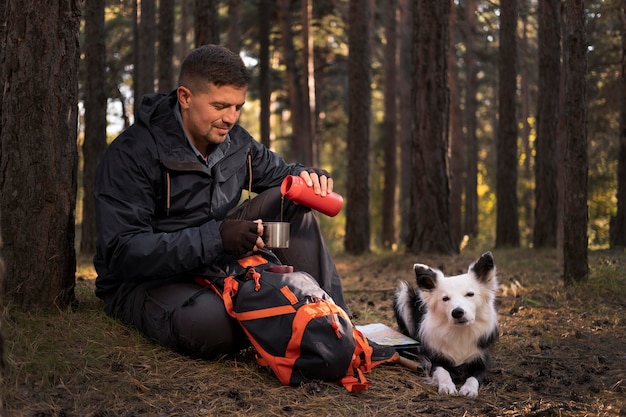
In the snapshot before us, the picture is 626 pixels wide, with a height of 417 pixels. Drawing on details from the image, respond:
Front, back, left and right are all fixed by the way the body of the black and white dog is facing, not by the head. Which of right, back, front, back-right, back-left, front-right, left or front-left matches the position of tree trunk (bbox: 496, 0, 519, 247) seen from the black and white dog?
back

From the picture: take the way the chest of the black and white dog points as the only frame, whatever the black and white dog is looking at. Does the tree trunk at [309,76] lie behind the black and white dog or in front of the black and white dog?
behind

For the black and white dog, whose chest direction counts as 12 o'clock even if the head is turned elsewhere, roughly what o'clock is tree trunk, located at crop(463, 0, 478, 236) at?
The tree trunk is roughly at 6 o'clock from the black and white dog.

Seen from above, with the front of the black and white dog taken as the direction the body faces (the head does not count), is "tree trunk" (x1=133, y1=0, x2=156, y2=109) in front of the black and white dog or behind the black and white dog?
behind

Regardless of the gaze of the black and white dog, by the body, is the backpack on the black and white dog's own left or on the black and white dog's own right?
on the black and white dog's own right

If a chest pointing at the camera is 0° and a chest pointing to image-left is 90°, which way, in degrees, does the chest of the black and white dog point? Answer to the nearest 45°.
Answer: approximately 0°

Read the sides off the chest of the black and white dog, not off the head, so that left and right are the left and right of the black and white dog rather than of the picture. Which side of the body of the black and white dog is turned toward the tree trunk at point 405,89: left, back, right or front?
back

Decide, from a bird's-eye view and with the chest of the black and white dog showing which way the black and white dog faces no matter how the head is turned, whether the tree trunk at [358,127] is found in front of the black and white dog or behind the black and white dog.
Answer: behind

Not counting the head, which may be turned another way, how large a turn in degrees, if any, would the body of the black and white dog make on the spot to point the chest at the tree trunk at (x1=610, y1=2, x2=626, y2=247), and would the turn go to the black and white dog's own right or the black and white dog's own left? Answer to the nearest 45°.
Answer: approximately 180°

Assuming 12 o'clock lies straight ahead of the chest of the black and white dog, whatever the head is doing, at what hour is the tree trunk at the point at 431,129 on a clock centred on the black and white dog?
The tree trunk is roughly at 6 o'clock from the black and white dog.

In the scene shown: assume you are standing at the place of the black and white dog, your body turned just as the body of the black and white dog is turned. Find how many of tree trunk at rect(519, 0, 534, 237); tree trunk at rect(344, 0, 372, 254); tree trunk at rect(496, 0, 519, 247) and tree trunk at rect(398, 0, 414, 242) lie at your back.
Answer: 4
